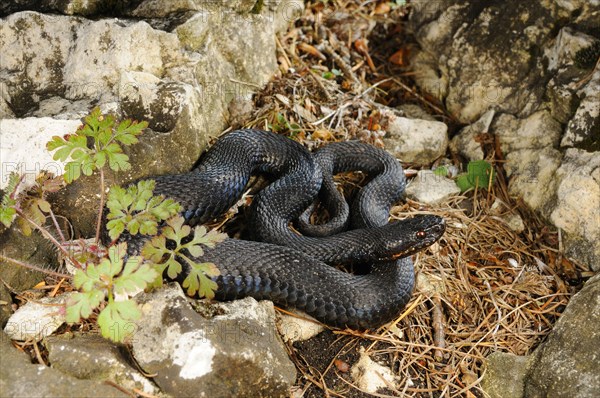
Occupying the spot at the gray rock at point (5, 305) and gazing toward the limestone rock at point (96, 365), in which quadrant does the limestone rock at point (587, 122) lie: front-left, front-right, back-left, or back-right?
front-left

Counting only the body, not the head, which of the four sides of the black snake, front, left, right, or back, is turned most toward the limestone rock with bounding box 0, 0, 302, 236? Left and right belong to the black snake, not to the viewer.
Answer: back

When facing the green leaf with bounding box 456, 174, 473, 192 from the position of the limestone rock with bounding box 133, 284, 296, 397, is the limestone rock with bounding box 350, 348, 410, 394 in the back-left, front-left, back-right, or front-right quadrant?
front-right

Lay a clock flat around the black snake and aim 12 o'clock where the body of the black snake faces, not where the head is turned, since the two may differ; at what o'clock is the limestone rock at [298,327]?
The limestone rock is roughly at 3 o'clock from the black snake.

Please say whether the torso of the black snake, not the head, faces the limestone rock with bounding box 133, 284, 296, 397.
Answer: no

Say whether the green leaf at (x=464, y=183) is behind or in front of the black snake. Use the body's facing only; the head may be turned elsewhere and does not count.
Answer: in front

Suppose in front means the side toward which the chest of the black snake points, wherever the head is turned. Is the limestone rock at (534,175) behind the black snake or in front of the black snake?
in front

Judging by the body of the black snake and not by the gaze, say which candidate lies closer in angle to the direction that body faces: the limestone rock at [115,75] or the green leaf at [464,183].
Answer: the green leaf

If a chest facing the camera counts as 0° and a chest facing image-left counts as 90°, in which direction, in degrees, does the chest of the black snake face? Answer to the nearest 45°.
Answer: approximately 270°

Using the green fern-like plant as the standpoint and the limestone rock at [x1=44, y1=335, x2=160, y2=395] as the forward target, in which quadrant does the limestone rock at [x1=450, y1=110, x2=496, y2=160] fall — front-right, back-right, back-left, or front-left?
back-left

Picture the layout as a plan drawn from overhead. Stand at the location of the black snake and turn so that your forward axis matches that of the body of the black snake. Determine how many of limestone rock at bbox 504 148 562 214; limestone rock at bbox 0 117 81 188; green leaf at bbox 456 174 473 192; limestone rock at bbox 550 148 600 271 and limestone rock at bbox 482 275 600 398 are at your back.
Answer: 1

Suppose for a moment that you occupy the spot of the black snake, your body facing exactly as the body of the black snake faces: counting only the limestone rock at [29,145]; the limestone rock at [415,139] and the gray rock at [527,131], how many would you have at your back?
1

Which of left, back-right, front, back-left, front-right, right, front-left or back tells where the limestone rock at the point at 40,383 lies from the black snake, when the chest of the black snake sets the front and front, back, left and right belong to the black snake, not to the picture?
back-right

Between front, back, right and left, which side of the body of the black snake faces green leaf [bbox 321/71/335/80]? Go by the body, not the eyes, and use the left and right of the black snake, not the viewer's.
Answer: left

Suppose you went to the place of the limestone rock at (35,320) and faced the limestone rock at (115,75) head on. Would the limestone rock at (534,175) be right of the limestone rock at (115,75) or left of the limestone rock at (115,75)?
right

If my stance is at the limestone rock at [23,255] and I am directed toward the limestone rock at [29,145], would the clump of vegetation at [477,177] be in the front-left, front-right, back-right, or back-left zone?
front-right

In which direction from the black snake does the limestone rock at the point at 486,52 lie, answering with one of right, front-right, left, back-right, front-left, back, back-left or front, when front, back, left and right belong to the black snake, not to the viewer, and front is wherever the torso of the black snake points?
front-left

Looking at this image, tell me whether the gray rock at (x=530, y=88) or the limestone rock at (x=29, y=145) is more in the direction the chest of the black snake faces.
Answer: the gray rock
